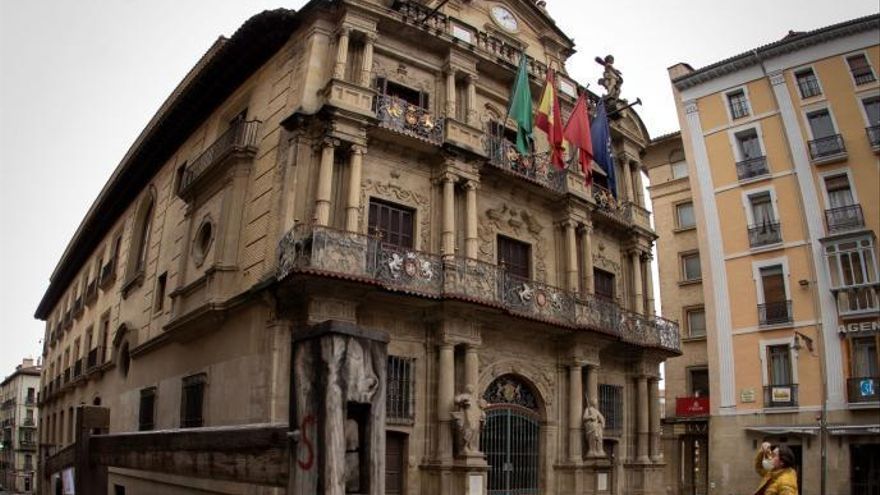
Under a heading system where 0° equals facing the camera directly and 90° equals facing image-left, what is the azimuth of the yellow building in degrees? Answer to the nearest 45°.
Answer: approximately 45°

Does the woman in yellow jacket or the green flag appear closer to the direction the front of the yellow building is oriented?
the woman in yellow jacket

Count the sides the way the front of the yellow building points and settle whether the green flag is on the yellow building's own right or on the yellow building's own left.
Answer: on the yellow building's own right

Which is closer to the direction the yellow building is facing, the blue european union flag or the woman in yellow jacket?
the woman in yellow jacket

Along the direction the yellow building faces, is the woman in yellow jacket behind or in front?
in front

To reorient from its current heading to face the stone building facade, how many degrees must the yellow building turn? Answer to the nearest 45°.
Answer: approximately 90° to its right

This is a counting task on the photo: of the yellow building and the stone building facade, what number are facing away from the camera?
0

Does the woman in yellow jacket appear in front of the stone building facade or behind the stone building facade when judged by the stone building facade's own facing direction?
in front

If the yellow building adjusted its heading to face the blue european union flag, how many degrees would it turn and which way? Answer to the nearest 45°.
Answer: approximately 135° to its right

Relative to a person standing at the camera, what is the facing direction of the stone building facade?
facing the viewer and to the right of the viewer
